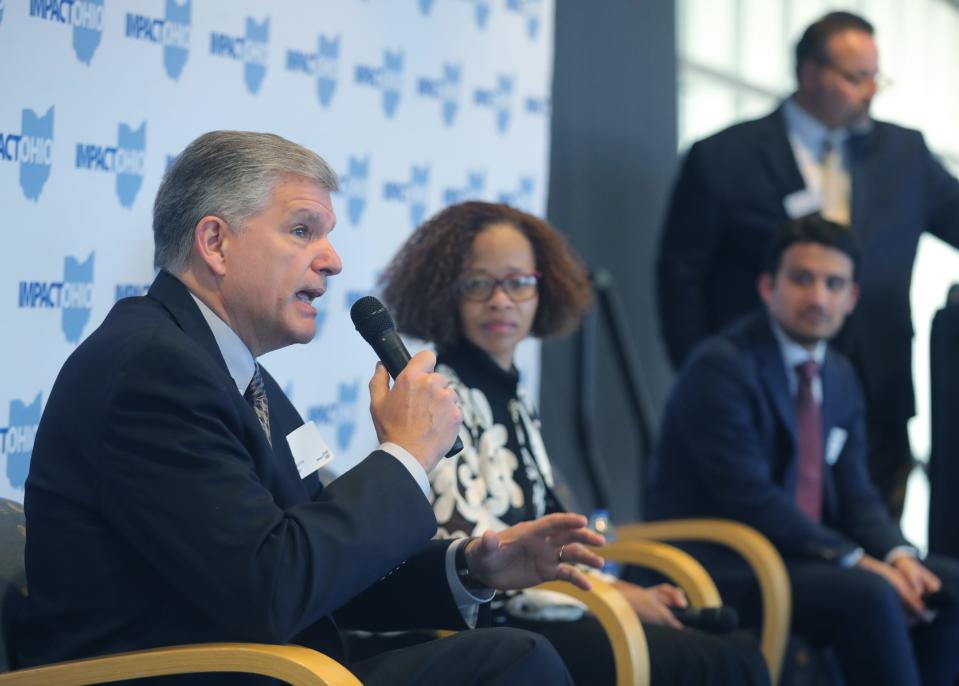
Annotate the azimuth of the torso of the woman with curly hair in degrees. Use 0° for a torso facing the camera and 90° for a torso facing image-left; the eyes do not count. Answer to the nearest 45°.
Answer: approximately 315°

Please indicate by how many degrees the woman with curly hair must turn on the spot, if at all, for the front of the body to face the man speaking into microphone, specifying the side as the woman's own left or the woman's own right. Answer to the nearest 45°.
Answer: approximately 45° to the woman's own right

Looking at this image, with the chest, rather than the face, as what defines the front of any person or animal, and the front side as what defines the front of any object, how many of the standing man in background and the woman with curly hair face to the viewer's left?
0

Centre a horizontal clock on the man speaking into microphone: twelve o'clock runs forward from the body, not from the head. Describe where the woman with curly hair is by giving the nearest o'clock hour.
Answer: The woman with curly hair is roughly at 10 o'clock from the man speaking into microphone.

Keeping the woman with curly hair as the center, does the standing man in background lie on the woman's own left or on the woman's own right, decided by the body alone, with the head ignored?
on the woman's own left

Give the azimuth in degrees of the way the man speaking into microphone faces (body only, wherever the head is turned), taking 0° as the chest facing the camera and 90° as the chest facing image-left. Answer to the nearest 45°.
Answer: approximately 270°

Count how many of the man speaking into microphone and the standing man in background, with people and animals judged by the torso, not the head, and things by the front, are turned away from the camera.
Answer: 0

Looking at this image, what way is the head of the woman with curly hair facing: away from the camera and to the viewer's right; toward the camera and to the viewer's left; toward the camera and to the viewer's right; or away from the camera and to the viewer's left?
toward the camera and to the viewer's left

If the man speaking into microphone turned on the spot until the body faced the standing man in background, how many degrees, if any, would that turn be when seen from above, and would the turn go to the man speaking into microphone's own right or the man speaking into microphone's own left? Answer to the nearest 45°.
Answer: approximately 45° to the man speaking into microphone's own left

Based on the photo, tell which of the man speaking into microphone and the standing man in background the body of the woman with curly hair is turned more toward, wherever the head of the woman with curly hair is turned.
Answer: the man speaking into microphone

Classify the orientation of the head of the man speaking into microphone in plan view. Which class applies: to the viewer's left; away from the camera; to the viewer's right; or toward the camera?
to the viewer's right

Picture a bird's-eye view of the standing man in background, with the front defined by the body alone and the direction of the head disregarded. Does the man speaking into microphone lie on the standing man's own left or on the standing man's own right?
on the standing man's own right
